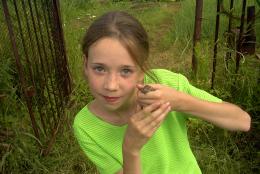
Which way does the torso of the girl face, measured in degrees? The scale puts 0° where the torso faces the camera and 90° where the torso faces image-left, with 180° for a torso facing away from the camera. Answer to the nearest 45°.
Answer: approximately 0°

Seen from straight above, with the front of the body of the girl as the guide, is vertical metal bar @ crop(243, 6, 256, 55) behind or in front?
behind
